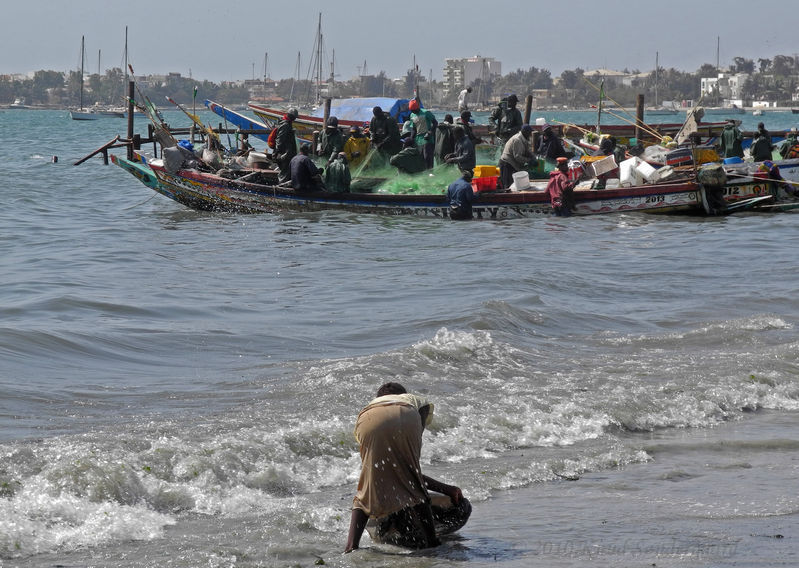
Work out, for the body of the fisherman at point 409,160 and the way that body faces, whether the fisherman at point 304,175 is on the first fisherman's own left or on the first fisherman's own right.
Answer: on the first fisherman's own left

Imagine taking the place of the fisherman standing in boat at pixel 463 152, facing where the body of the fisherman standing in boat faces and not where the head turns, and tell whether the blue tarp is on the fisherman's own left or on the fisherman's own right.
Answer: on the fisherman's own right

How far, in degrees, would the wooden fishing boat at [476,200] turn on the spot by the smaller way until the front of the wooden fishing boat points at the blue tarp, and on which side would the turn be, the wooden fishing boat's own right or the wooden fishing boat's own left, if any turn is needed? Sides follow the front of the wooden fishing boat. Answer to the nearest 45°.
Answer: approximately 90° to the wooden fishing boat's own right

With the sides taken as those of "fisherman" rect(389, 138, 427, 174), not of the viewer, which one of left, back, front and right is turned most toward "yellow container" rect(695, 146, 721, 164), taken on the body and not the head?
back

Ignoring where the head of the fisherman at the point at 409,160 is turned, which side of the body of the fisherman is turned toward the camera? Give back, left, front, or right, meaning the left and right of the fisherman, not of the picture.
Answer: back

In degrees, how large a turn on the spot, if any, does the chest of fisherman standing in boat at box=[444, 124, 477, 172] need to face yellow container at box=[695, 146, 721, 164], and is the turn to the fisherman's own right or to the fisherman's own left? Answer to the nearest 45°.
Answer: approximately 180°

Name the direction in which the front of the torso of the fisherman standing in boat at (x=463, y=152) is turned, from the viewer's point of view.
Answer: to the viewer's left

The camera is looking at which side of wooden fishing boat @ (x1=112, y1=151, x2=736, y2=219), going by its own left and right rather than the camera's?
left

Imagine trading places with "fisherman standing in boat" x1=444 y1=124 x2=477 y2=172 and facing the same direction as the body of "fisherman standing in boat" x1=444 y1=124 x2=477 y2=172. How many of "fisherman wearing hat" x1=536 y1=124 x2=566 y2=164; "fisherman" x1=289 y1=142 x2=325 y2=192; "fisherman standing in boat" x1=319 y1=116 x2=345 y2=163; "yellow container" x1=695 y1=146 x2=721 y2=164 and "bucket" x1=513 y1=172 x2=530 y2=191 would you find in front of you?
2

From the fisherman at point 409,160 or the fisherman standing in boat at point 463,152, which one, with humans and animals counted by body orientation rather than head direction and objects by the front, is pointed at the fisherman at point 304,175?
the fisherman standing in boat at point 463,152
